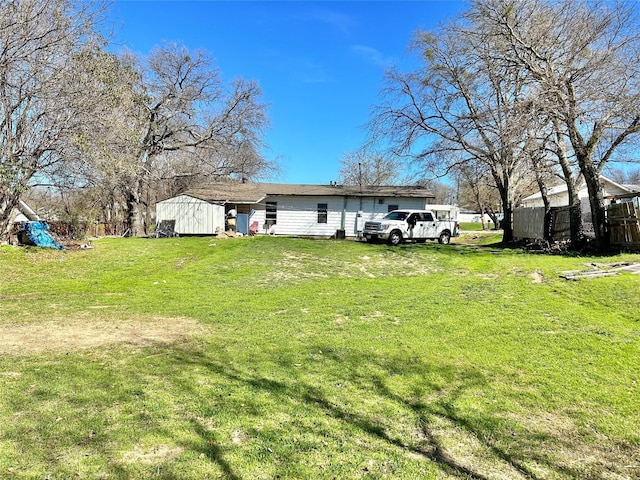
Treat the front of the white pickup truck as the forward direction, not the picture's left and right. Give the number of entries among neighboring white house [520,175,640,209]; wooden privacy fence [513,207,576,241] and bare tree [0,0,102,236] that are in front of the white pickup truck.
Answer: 1

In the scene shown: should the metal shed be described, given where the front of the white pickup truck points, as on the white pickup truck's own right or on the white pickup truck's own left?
on the white pickup truck's own right

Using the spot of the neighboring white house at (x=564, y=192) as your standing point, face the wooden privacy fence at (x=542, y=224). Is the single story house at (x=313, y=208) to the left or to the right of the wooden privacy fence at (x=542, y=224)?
right

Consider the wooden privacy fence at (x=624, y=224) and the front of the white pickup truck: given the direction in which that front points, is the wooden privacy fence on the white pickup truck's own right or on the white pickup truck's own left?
on the white pickup truck's own left

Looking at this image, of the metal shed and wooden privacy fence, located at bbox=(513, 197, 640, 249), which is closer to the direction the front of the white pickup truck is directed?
the metal shed

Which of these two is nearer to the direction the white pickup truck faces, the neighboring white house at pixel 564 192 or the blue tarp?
the blue tarp

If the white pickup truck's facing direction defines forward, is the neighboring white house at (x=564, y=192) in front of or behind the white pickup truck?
behind

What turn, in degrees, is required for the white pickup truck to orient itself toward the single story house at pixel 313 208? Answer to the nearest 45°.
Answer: approximately 90° to its right

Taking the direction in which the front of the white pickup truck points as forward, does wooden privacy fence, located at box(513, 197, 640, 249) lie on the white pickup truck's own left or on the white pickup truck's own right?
on the white pickup truck's own left

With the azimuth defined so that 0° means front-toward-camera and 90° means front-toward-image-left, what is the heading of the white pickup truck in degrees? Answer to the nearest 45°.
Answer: approximately 45°

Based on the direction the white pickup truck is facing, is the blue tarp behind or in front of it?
in front

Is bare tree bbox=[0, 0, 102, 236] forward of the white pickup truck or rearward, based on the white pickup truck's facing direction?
forward

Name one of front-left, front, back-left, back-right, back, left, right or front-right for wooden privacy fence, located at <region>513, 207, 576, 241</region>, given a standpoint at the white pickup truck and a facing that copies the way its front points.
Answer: back-left
